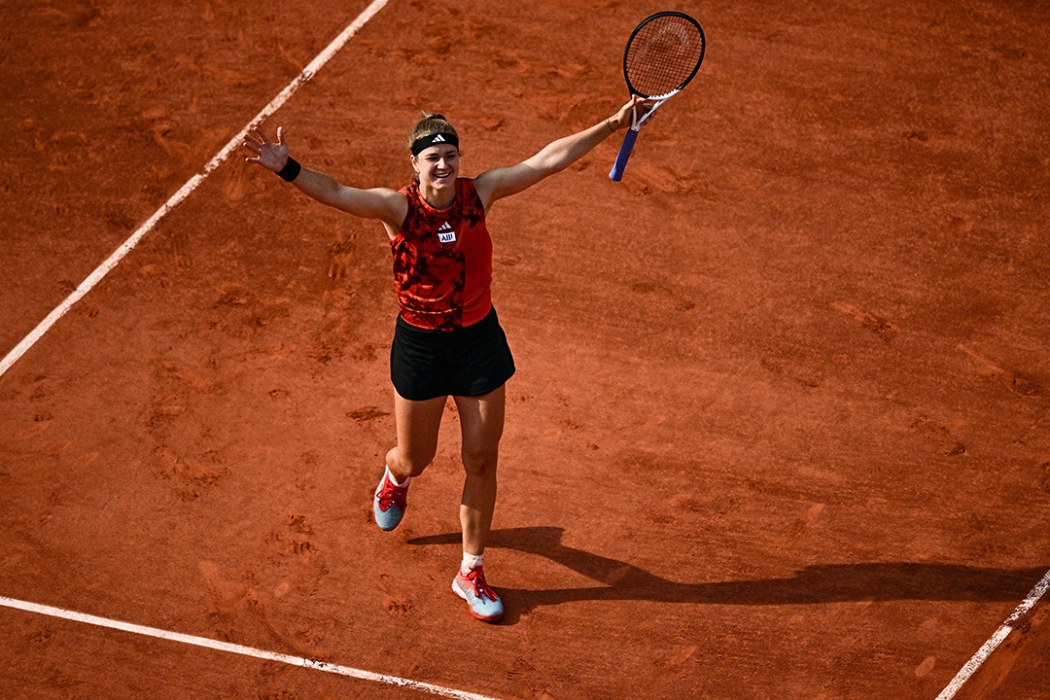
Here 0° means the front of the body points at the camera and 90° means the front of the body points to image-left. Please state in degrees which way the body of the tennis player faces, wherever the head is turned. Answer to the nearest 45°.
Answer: approximately 0°
